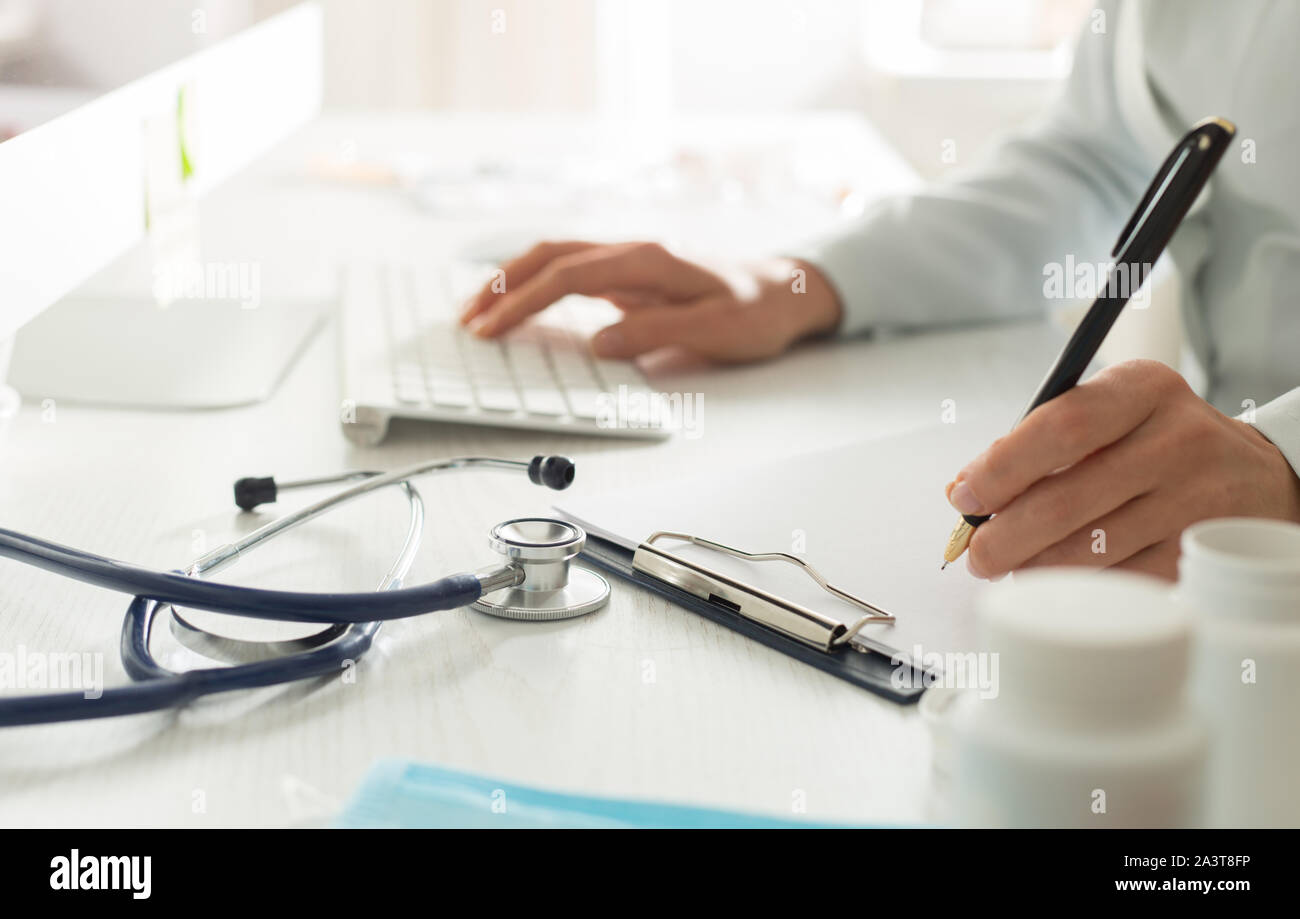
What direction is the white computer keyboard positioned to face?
to the viewer's right

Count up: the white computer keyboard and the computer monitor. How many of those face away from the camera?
0

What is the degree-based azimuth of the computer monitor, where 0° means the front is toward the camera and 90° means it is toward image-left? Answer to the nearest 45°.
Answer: approximately 315°
